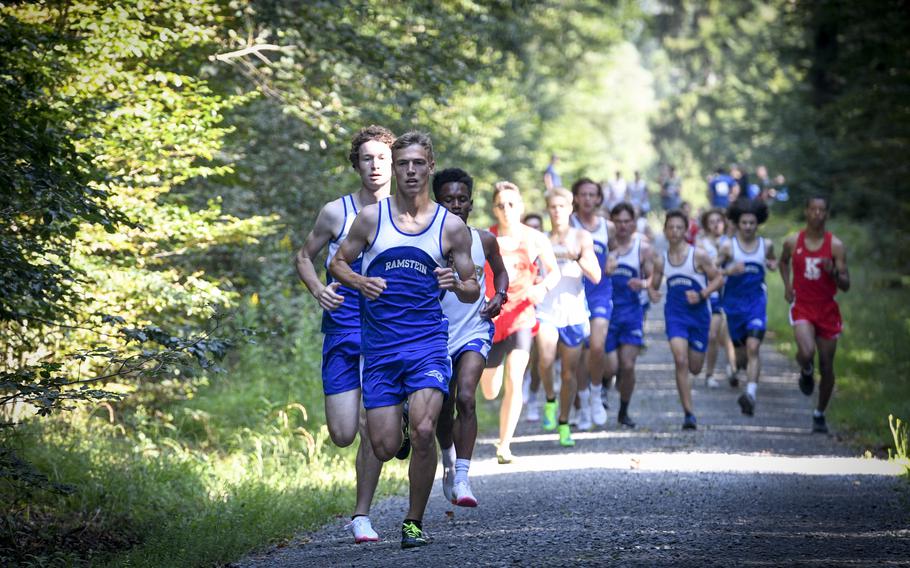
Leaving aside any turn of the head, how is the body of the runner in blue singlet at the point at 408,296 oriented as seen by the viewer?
toward the camera

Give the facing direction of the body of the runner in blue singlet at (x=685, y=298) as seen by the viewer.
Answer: toward the camera

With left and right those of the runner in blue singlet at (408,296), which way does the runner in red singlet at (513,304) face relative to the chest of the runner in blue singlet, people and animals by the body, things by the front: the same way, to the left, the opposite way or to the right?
the same way

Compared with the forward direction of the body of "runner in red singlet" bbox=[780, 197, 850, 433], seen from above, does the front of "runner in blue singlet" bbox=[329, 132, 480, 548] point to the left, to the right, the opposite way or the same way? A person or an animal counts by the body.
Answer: the same way

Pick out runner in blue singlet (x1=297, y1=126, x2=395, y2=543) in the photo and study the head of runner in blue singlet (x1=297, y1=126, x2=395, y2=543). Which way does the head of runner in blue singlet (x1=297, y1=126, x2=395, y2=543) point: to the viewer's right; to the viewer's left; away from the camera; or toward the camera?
toward the camera

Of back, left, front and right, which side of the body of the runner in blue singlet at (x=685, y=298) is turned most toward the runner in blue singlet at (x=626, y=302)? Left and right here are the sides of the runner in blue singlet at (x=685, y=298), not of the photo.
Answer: right

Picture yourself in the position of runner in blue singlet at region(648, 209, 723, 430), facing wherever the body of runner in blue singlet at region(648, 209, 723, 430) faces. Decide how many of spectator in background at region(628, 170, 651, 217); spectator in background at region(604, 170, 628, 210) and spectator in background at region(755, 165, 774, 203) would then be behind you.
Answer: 3

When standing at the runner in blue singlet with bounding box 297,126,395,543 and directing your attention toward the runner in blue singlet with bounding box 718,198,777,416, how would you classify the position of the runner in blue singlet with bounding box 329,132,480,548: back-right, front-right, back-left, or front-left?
back-right

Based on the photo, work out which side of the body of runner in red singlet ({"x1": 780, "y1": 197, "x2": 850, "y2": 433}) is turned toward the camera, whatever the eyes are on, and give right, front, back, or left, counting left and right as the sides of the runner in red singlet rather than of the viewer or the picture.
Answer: front

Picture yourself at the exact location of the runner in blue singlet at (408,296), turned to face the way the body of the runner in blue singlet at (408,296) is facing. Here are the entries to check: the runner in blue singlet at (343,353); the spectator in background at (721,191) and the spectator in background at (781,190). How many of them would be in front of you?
0

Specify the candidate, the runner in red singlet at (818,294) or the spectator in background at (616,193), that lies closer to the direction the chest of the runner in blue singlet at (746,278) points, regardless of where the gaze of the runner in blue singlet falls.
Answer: the runner in red singlet

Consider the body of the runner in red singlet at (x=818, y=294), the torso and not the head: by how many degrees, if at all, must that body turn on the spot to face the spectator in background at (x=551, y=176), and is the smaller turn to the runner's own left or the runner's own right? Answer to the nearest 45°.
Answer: approximately 135° to the runner's own right

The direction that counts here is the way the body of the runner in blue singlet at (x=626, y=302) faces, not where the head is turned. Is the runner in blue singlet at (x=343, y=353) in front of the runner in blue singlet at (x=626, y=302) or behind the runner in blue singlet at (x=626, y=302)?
in front

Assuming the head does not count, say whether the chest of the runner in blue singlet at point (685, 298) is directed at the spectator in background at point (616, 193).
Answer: no

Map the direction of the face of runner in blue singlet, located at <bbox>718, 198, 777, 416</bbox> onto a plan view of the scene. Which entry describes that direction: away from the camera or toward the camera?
toward the camera

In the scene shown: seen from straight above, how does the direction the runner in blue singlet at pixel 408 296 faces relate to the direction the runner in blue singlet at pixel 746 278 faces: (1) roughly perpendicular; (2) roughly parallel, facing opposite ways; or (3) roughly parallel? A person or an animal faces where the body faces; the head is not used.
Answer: roughly parallel

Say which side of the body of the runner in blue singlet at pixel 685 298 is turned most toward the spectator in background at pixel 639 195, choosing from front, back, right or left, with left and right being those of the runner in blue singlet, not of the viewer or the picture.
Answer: back

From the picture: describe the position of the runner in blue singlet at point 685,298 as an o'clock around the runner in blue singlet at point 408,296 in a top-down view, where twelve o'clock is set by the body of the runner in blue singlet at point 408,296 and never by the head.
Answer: the runner in blue singlet at point 685,298 is roughly at 7 o'clock from the runner in blue singlet at point 408,296.

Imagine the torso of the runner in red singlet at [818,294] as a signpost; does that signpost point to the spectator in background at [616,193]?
no

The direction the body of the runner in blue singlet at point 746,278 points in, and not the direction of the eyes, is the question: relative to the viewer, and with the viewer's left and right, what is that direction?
facing the viewer
